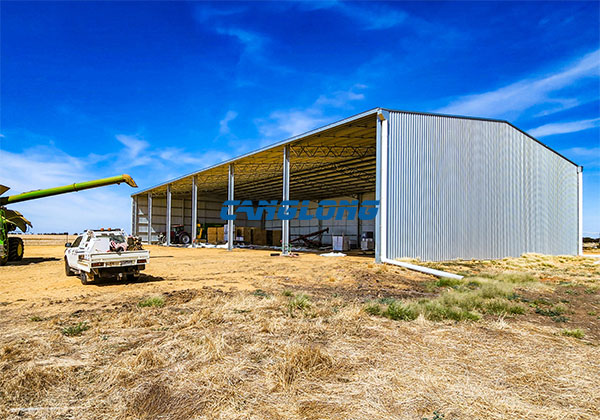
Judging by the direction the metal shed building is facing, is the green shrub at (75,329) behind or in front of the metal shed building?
in front

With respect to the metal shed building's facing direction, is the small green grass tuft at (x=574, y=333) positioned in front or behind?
in front

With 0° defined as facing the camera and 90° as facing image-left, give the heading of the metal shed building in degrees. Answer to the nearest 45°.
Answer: approximately 45°

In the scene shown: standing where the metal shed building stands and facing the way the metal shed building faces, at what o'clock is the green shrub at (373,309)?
The green shrub is roughly at 11 o'clock from the metal shed building.

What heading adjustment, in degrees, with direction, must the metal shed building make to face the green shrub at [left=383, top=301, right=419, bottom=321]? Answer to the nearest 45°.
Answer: approximately 45° to its left

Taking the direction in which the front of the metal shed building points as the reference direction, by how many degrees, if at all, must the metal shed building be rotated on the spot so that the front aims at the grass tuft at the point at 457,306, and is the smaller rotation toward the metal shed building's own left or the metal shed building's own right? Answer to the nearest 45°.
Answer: approximately 45° to the metal shed building's own left

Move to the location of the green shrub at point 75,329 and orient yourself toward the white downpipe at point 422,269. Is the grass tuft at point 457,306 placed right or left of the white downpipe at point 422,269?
right

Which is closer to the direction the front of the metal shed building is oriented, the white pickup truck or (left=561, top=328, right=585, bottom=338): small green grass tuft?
the white pickup truck

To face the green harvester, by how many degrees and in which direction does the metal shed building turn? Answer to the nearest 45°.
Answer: approximately 45° to its right

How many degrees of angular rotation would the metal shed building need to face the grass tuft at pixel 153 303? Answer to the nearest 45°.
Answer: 0° — it already faces it
